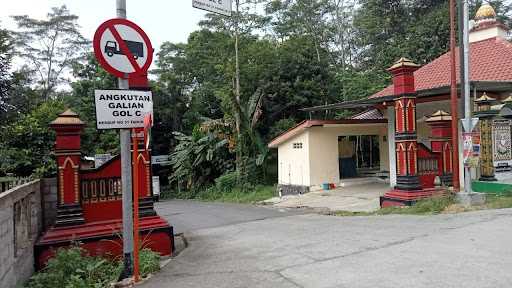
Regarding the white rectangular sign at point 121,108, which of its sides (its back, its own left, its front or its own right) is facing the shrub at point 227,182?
back

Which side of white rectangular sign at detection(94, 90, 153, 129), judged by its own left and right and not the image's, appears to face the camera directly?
front

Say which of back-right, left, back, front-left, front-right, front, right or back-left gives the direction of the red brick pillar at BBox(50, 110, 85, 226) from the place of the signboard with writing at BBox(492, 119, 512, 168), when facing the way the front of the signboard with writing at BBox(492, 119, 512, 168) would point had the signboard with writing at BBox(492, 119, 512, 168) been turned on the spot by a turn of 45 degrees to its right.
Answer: front

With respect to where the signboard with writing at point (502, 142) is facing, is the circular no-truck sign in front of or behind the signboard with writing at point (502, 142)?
in front

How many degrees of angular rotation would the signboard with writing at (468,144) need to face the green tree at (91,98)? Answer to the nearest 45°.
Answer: approximately 135° to its right

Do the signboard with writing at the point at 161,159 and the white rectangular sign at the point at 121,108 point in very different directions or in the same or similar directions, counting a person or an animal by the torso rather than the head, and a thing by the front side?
same or similar directions

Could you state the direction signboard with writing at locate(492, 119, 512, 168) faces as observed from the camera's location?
facing the viewer

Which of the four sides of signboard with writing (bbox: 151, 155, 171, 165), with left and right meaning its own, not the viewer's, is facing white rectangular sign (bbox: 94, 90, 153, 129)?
front

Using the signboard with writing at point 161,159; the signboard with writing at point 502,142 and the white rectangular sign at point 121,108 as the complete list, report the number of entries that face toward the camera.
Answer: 3
